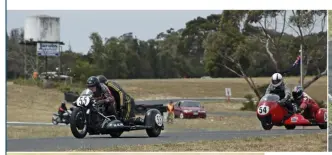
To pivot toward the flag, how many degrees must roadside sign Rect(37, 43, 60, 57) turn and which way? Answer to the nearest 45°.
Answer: approximately 90° to its left

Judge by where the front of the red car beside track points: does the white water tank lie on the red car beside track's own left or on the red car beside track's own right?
on the red car beside track's own right

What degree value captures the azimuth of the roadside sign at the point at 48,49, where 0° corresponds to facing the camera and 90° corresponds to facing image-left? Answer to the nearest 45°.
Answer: approximately 0°

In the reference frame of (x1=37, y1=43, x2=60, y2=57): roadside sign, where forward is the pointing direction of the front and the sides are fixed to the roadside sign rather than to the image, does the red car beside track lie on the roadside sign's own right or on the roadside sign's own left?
on the roadside sign's own left
